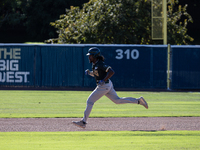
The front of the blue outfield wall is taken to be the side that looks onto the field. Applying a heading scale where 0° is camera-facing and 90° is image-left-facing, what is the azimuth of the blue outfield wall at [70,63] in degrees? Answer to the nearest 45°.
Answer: approximately 0°
